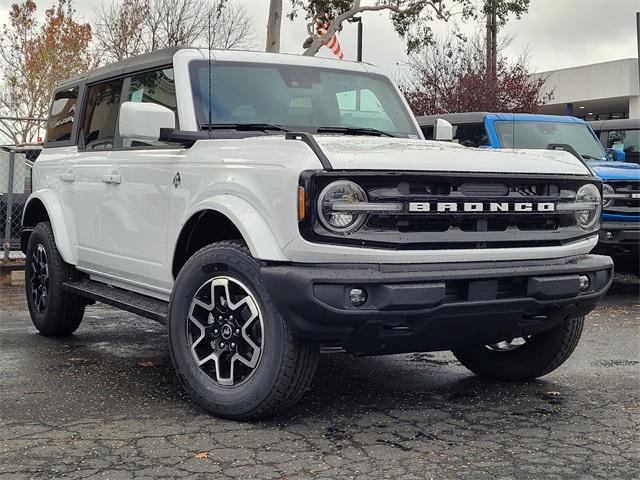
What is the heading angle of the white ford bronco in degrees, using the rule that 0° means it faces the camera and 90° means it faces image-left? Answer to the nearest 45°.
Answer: approximately 315°

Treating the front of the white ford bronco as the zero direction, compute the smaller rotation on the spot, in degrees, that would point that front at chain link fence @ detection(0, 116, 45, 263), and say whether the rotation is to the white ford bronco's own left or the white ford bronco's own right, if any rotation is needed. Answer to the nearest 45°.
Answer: approximately 180°

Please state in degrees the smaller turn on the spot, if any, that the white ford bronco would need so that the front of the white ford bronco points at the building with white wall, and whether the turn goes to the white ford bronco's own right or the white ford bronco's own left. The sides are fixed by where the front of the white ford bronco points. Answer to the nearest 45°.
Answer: approximately 135° to the white ford bronco's own left
